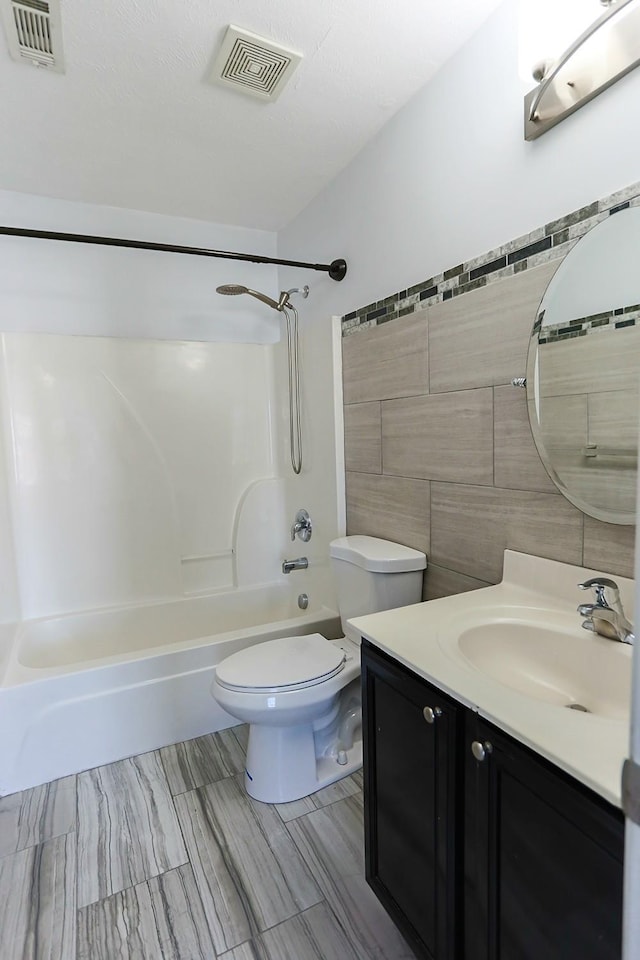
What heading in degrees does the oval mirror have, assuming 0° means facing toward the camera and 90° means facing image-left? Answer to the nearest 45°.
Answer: approximately 45°

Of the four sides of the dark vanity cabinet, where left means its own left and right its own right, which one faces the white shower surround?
right

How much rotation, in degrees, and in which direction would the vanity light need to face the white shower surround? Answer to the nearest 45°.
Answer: approximately 45° to its right

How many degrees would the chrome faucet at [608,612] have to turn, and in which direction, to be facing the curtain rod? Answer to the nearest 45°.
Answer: approximately 45° to its right

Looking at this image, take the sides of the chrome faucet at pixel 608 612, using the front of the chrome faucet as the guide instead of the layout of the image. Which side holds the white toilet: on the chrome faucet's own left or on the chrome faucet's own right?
on the chrome faucet's own right

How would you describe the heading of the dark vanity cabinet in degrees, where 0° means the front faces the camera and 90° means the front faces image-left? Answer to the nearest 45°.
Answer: approximately 45°

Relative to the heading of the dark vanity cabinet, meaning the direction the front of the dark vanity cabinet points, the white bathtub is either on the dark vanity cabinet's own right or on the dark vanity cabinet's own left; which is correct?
on the dark vanity cabinet's own right

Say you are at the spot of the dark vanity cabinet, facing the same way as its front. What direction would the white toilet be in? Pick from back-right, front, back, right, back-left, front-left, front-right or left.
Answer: right

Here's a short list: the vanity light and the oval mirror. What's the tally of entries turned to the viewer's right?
0

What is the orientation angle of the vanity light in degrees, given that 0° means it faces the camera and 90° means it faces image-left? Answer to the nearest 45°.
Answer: approximately 45°
